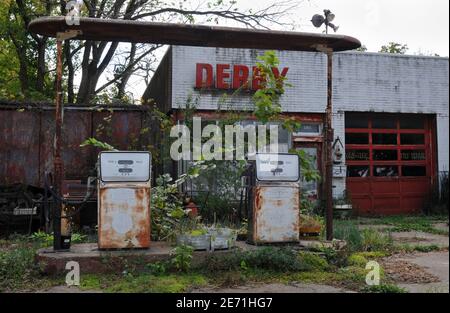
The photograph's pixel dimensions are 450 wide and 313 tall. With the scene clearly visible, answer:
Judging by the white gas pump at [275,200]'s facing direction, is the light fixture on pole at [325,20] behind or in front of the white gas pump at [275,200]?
behind

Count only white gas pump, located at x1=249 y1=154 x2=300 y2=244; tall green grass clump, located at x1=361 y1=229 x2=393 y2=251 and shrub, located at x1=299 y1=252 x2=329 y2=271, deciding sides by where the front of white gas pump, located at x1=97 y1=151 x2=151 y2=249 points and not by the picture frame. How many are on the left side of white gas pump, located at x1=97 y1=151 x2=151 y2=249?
3

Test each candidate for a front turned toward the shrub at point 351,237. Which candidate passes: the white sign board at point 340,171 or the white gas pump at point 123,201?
the white sign board

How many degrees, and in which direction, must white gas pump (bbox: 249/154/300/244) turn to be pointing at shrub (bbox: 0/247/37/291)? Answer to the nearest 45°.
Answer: approximately 90° to its right

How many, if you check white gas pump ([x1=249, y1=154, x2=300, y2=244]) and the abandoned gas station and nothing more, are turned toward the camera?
2

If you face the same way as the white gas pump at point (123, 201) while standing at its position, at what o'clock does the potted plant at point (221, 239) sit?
The potted plant is roughly at 9 o'clock from the white gas pump.

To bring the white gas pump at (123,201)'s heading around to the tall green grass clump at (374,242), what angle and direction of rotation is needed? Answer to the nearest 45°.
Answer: approximately 90° to its left

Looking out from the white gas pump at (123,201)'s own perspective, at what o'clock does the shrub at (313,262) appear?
The shrub is roughly at 9 o'clock from the white gas pump.

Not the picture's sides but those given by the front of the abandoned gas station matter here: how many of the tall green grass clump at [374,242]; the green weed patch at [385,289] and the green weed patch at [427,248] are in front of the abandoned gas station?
3

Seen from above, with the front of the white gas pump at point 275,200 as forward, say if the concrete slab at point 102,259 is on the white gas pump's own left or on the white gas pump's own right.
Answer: on the white gas pump's own right

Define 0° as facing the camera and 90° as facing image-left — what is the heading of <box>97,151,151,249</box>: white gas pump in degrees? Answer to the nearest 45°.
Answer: approximately 0°
